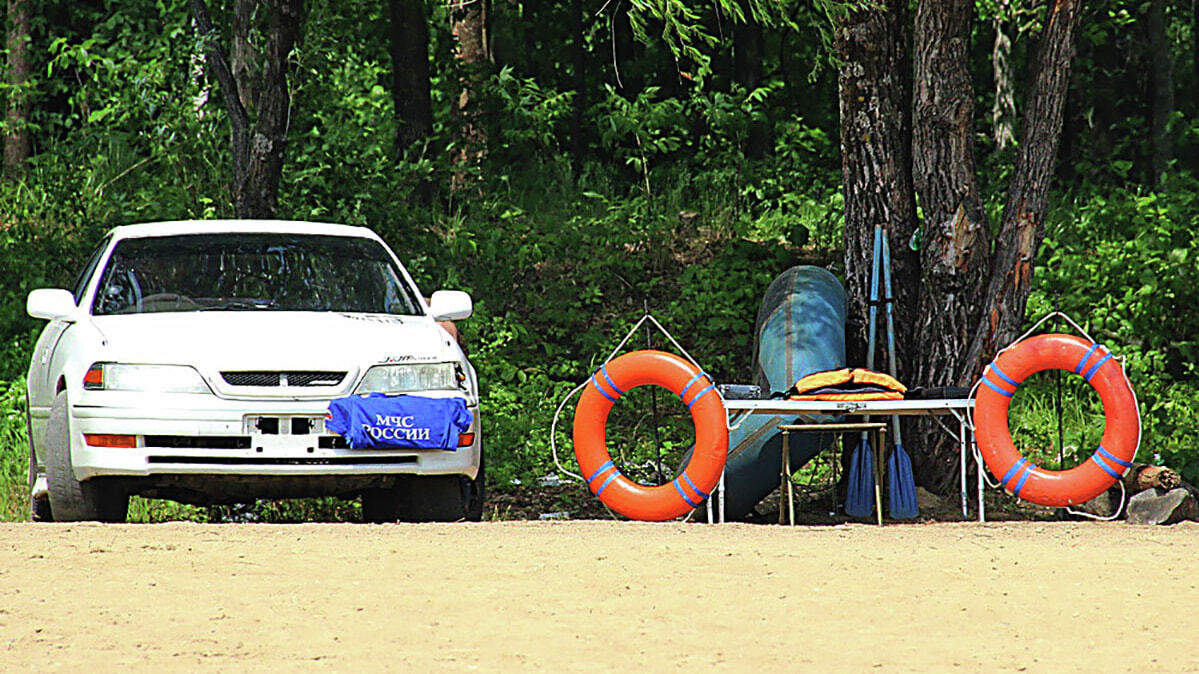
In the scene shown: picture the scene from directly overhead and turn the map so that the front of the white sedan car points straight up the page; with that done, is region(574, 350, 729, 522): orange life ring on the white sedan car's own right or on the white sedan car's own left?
on the white sedan car's own left

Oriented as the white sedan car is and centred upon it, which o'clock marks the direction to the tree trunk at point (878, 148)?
The tree trunk is roughly at 8 o'clock from the white sedan car.

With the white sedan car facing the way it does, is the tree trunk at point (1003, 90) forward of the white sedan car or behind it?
behind

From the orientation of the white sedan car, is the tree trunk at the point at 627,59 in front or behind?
behind

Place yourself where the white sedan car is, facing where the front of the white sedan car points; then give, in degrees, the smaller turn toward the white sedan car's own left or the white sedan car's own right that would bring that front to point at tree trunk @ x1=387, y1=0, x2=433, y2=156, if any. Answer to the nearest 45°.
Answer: approximately 180°

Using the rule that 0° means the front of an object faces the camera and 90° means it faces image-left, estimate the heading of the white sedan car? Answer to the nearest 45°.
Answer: approximately 0°

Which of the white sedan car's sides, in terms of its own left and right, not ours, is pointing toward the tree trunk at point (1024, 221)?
left

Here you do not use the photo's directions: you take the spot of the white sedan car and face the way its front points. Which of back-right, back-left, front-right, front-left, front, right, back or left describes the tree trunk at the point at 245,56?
back

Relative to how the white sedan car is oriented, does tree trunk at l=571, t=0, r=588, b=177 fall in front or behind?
behind

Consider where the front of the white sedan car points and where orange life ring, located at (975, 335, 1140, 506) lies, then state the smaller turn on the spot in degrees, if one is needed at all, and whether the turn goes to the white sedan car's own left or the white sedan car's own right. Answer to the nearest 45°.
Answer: approximately 90° to the white sedan car's own left

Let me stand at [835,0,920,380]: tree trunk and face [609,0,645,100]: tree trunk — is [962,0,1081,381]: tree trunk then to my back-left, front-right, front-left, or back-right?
back-right

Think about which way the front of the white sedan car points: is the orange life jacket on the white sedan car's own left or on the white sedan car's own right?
on the white sedan car's own left

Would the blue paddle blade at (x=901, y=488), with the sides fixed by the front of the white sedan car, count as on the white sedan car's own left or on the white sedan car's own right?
on the white sedan car's own left

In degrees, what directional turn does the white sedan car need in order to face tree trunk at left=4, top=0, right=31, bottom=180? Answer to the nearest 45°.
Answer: approximately 180°

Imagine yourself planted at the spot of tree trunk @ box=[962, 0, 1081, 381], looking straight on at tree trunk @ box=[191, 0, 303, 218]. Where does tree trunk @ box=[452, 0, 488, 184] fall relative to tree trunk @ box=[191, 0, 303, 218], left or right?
right
